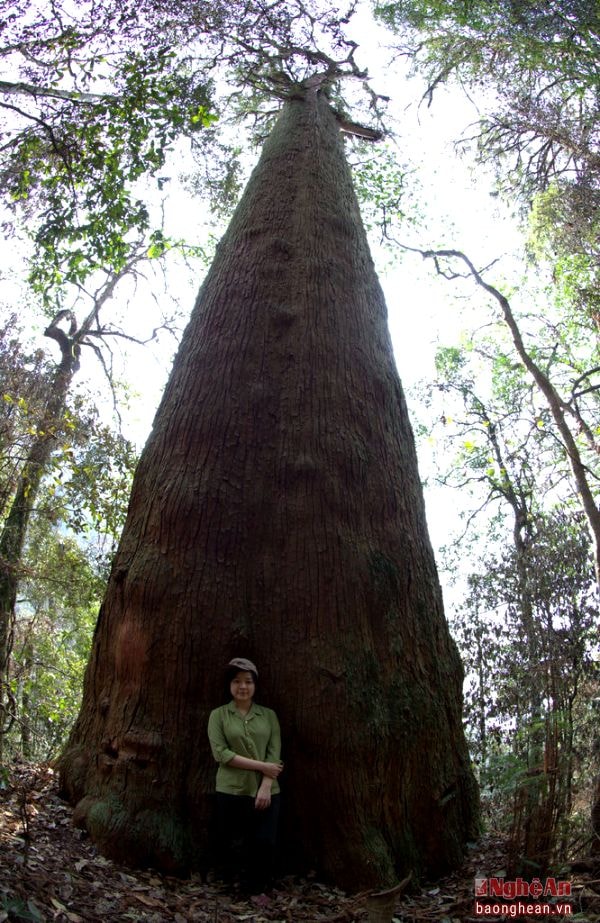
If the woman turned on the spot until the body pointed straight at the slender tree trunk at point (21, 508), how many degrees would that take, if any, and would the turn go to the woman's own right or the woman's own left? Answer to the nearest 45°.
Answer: approximately 135° to the woman's own right

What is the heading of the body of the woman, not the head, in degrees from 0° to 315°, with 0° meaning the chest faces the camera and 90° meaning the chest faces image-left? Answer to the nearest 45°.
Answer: approximately 0°
